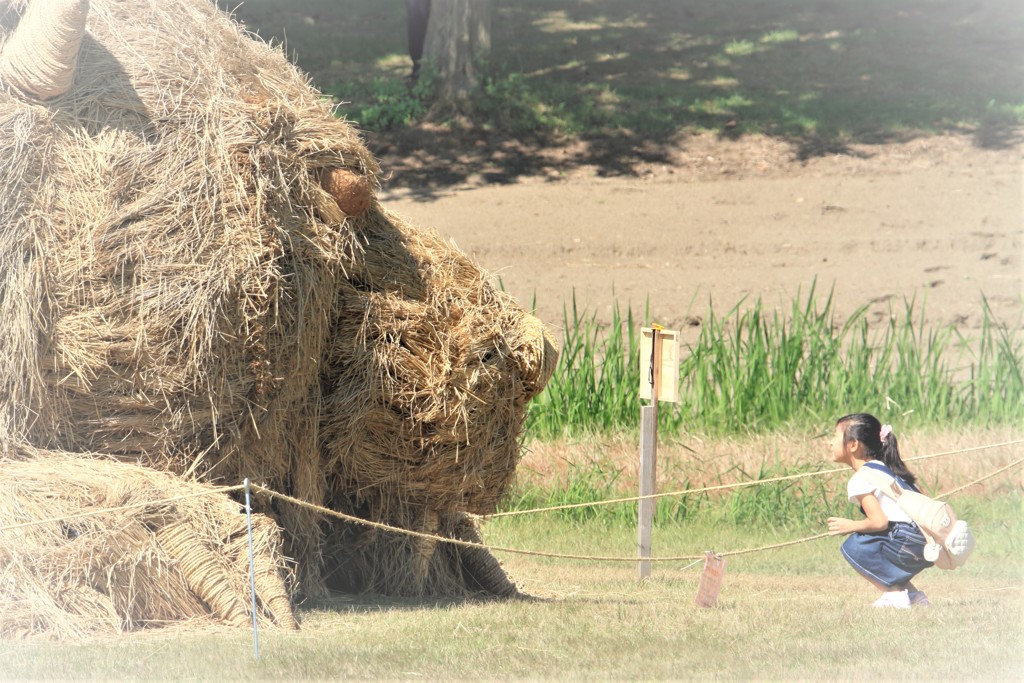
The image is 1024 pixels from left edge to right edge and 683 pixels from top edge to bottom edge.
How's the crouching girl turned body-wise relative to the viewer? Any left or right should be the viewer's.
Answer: facing to the left of the viewer

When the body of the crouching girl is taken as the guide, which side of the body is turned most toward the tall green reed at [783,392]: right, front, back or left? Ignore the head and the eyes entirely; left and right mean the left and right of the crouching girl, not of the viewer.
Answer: right

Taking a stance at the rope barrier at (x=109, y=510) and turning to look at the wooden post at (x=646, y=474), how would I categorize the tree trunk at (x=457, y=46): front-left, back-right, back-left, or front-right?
front-left

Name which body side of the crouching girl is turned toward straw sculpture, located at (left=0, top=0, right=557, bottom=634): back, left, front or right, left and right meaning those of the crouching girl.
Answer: front

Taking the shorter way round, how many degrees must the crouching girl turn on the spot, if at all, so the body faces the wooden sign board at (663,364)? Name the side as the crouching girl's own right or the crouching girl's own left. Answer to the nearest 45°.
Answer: approximately 45° to the crouching girl's own right

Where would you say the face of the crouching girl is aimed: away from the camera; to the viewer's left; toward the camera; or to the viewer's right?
to the viewer's left

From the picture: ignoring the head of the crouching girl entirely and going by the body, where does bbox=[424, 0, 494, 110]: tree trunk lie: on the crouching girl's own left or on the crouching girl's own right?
on the crouching girl's own right
